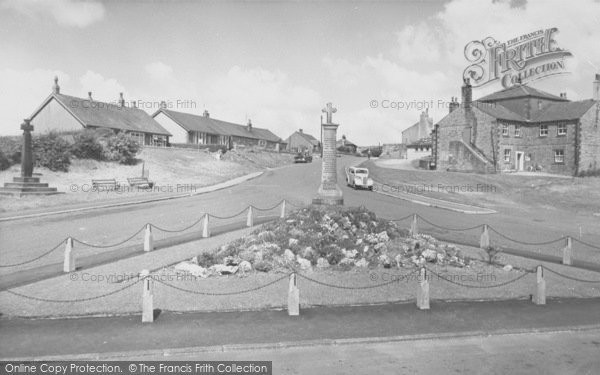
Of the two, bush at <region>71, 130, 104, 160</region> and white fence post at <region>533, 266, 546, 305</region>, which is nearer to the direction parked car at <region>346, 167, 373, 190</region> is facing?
the white fence post

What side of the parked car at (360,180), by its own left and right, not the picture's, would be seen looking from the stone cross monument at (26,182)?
right

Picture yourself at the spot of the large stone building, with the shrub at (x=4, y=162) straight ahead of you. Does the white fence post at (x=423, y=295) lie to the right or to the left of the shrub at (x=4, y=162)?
left

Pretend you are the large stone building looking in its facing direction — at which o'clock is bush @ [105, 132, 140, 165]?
The bush is roughly at 2 o'clock from the large stone building.

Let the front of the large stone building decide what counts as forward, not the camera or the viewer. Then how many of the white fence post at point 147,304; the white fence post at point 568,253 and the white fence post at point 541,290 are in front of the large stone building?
3

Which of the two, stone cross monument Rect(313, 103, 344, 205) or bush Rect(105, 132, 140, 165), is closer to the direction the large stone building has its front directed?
the stone cross monument

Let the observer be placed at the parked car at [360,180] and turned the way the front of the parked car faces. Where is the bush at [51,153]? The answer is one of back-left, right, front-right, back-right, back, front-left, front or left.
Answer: back-right

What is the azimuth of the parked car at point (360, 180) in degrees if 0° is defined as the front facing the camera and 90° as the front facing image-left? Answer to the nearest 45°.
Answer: approximately 315°

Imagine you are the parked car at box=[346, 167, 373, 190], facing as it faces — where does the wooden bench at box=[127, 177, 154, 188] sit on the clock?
The wooden bench is roughly at 4 o'clock from the parked car.

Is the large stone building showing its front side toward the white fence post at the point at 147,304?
yes
